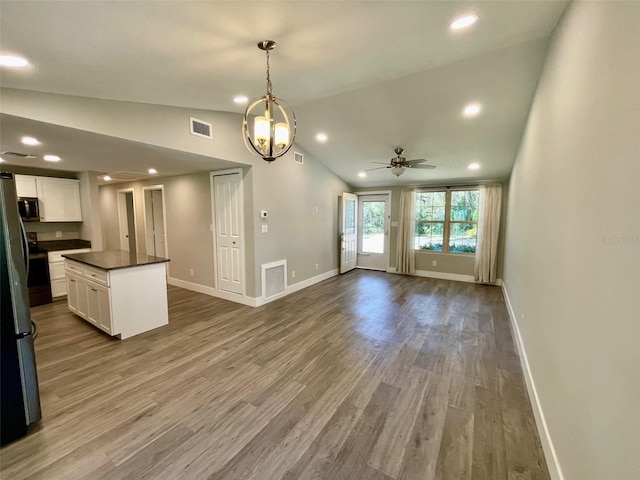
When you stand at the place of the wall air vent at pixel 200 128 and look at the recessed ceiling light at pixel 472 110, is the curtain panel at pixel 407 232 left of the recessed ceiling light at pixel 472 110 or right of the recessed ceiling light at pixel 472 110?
left

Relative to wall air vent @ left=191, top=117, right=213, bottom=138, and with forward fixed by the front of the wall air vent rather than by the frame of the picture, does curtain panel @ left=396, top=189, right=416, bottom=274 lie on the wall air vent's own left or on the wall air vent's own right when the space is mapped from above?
on the wall air vent's own left

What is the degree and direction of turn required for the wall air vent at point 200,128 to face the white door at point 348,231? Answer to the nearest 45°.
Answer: approximately 90° to its left

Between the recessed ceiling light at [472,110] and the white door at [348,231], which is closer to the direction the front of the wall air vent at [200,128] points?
the recessed ceiling light

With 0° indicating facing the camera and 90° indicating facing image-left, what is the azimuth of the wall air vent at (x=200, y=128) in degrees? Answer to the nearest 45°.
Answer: approximately 315°

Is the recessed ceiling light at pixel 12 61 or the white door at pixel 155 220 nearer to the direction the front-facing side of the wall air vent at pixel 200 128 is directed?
the recessed ceiling light
